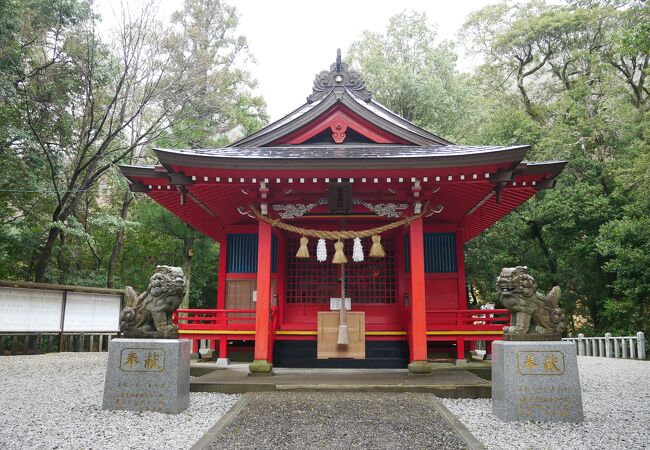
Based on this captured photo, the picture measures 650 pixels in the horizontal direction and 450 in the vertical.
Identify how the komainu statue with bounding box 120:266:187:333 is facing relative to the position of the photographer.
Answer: facing to the right of the viewer

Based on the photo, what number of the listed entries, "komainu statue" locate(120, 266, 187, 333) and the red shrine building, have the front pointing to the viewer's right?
1

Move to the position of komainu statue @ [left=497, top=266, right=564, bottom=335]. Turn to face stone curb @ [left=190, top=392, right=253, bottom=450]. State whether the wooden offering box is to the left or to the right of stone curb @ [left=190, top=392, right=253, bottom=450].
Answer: right

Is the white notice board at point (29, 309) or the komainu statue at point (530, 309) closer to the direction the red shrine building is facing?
the komainu statue

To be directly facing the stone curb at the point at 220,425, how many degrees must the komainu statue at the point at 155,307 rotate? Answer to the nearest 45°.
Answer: approximately 45° to its right

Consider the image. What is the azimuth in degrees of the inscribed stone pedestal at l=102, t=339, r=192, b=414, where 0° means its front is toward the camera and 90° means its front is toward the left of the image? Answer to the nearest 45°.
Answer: approximately 0°

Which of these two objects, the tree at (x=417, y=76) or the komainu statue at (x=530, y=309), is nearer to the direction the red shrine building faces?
the komainu statue

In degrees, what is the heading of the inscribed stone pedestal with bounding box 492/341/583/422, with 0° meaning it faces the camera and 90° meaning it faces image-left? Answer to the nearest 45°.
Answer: approximately 0°
